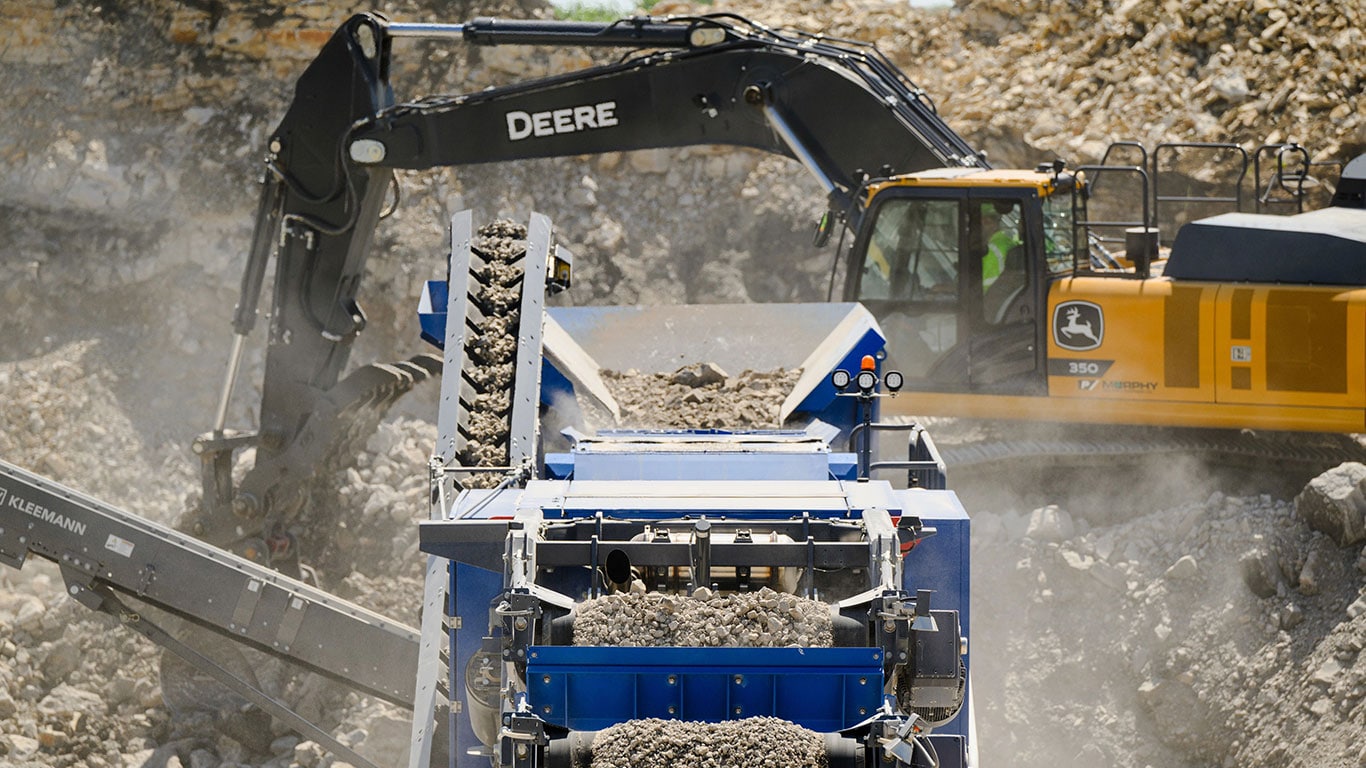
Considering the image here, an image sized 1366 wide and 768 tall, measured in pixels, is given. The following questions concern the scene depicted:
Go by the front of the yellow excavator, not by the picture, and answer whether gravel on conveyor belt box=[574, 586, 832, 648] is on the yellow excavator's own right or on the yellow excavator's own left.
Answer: on the yellow excavator's own left

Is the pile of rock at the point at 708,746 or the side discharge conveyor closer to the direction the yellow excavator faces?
the side discharge conveyor

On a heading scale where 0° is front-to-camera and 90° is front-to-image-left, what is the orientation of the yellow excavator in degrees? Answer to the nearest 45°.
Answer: approximately 90°

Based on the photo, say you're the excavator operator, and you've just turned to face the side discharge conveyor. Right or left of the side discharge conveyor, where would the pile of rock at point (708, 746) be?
left

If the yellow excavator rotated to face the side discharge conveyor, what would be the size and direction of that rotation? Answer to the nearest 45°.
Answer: approximately 45° to its left

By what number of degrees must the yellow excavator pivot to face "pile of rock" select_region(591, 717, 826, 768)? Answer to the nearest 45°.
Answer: approximately 90° to its left

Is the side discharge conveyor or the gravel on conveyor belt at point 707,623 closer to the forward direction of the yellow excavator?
the side discharge conveyor
